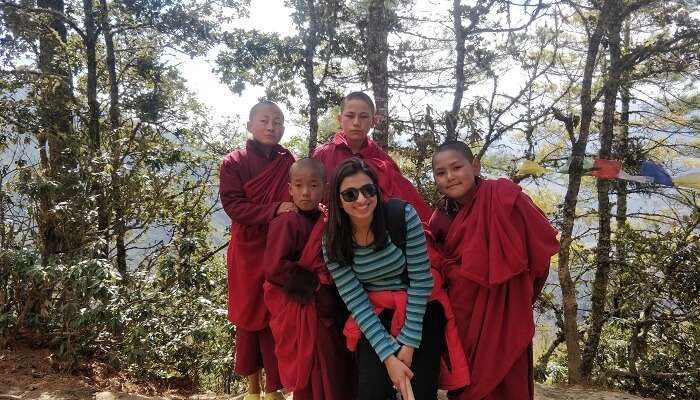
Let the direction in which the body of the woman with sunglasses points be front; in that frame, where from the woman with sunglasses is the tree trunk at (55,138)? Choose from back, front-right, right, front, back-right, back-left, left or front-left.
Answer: back-right

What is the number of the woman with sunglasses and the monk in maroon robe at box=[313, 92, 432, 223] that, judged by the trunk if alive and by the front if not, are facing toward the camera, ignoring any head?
2

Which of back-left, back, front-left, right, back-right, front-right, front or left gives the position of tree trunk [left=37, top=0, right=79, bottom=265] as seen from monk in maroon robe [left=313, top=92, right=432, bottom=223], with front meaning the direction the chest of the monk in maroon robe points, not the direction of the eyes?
back-right

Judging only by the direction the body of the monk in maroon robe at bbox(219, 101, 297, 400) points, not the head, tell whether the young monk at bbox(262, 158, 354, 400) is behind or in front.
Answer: in front

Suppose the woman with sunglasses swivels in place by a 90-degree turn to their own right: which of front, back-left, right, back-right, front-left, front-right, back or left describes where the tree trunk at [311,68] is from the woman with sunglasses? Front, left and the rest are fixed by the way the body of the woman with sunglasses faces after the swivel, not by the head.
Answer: right

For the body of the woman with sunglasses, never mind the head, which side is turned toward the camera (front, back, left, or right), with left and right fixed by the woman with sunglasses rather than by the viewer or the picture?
front

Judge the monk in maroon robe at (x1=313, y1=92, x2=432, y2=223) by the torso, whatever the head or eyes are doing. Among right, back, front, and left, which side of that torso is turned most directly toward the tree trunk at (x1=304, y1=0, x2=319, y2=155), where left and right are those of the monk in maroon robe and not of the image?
back

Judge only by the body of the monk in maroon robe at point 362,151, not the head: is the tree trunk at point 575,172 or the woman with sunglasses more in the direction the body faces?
the woman with sunglasses

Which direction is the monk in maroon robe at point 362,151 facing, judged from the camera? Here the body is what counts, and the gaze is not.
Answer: toward the camera

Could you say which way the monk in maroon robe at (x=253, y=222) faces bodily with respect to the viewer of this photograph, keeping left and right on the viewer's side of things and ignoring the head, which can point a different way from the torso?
facing the viewer and to the right of the viewer

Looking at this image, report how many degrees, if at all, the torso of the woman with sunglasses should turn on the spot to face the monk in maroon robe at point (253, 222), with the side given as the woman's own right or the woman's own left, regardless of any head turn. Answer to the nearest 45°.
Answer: approximately 135° to the woman's own right

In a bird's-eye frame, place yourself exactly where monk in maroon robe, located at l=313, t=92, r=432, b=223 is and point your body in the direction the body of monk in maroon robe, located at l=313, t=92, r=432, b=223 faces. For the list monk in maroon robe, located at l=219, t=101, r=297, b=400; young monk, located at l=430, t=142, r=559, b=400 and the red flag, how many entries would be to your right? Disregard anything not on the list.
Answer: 1

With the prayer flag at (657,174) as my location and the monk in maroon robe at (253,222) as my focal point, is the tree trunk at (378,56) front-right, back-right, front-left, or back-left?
front-right
